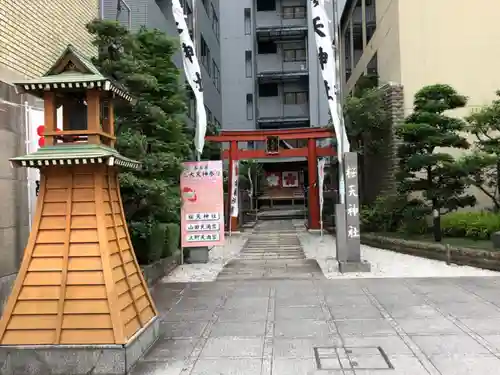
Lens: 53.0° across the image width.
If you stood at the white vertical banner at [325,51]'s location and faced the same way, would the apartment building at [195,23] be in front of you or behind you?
behind

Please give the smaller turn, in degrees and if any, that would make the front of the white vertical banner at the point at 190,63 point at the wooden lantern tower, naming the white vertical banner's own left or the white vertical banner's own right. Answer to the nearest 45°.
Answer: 0° — it already faces it

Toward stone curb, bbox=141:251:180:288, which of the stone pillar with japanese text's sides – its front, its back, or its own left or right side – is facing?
right

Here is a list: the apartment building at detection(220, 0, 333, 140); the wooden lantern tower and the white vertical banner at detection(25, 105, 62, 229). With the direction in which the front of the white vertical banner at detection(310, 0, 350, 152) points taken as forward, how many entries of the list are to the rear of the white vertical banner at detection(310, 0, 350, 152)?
1

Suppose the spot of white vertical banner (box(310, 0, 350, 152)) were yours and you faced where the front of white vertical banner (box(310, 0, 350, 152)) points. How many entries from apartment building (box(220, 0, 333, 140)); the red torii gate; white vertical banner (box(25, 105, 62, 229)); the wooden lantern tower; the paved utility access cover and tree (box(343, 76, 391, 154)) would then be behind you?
3

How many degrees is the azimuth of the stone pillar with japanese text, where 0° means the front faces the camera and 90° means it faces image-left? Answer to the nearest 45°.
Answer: approximately 0°

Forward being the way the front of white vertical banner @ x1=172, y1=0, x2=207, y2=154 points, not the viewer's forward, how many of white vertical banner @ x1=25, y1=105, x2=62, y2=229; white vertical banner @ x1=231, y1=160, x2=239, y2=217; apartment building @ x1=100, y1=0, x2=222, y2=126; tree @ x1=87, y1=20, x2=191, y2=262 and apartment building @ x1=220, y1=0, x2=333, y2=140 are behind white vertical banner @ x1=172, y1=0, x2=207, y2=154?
3
